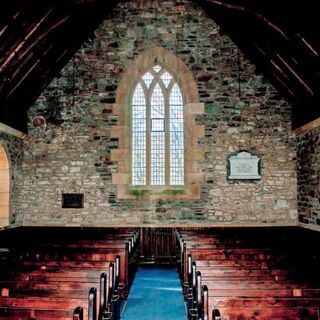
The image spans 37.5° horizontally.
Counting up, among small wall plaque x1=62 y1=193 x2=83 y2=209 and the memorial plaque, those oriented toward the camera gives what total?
2

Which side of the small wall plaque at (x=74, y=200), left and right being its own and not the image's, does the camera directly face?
front

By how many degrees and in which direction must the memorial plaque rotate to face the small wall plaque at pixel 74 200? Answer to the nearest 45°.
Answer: approximately 90° to its right

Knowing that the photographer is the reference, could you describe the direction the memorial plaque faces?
facing the viewer

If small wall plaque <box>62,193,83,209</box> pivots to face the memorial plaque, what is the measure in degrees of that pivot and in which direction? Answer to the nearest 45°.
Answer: approximately 90° to its left
